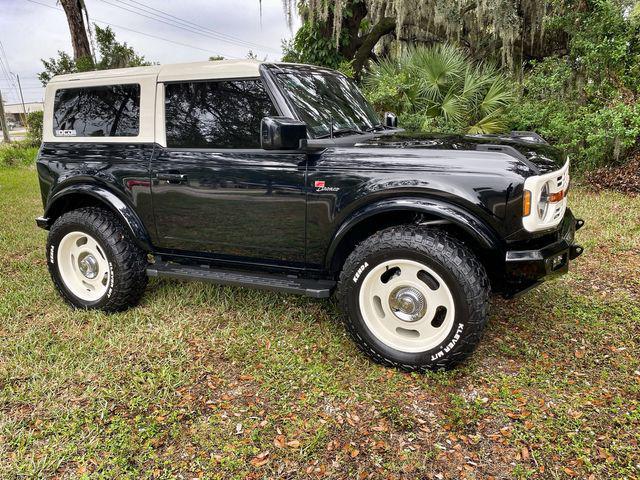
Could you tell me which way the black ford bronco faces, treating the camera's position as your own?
facing the viewer and to the right of the viewer

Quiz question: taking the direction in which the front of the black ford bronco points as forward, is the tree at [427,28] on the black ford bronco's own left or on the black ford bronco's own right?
on the black ford bronco's own left

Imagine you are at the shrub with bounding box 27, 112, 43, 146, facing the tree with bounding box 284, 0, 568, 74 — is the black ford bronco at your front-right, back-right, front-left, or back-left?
front-right

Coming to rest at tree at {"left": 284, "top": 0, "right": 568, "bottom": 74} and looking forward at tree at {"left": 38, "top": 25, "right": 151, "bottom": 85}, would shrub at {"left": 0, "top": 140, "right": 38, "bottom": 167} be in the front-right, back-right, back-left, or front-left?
front-left

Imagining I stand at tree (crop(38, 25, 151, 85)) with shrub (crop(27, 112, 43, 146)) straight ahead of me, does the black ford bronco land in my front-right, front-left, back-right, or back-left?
front-left

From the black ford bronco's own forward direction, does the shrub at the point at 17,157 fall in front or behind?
behind

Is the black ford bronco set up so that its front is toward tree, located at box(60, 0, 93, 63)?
no

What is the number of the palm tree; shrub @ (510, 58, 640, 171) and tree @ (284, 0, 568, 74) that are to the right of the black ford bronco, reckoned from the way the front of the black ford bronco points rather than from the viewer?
0

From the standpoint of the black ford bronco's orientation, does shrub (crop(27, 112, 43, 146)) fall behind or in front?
behind

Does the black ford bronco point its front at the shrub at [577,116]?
no

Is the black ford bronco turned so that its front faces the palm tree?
no

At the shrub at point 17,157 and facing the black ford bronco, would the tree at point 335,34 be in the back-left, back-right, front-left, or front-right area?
front-left

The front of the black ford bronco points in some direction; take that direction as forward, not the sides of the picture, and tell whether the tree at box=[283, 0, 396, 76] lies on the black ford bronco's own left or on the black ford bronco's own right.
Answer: on the black ford bronco's own left

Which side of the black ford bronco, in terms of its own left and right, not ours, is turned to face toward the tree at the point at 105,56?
back
